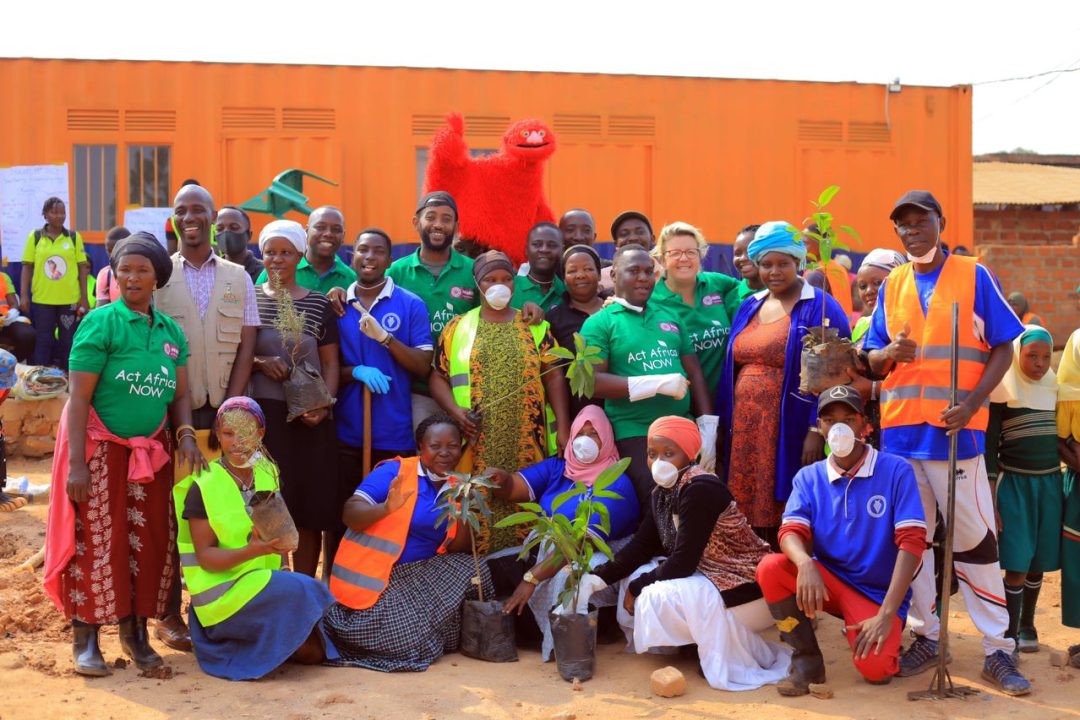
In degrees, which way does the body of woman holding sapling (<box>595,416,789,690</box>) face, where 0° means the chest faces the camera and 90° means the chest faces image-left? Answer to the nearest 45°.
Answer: approximately 45°

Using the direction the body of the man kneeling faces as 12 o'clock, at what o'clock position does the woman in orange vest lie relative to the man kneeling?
The woman in orange vest is roughly at 3 o'clock from the man kneeling.

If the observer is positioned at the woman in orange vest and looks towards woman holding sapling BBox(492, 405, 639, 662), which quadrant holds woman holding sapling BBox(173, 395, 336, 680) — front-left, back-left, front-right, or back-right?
back-right

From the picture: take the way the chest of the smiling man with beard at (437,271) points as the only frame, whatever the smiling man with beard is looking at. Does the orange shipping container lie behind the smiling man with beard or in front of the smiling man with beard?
behind
